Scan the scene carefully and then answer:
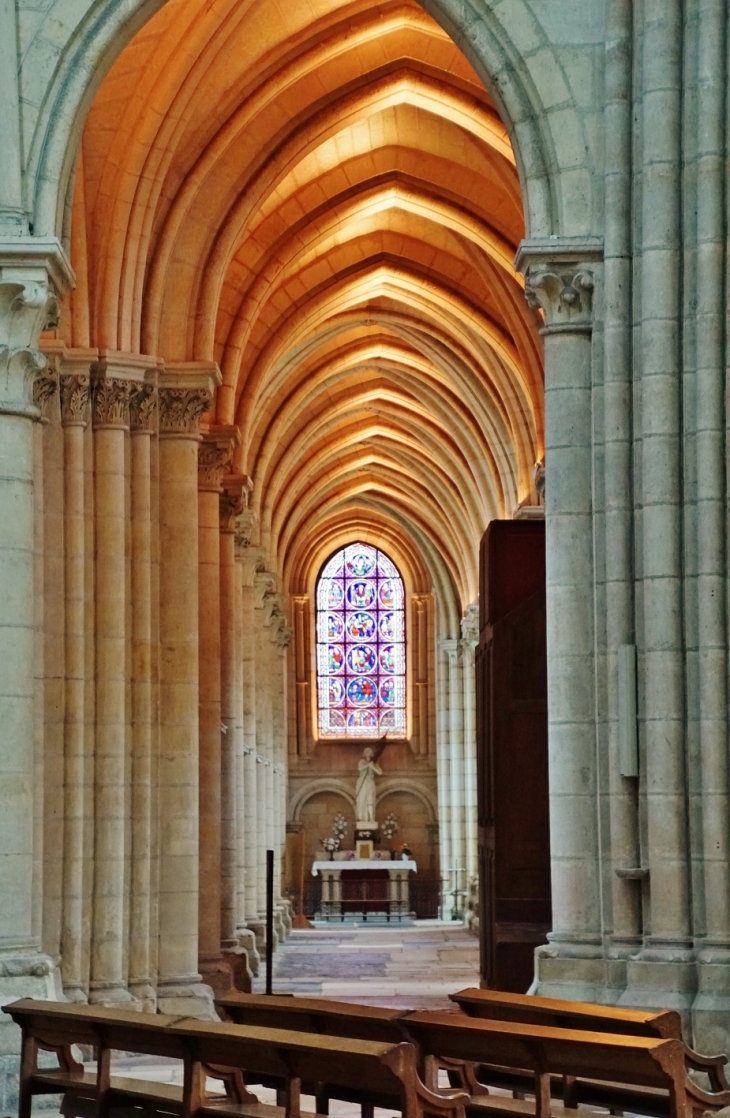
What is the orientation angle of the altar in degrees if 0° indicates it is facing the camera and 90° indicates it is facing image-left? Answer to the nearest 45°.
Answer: approximately 0°

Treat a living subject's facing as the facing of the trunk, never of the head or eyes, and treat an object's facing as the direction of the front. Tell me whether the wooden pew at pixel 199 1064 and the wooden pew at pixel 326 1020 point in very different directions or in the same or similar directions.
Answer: same or similar directions

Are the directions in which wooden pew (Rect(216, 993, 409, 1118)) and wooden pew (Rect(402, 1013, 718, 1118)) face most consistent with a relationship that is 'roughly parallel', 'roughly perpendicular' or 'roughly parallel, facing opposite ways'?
roughly parallel

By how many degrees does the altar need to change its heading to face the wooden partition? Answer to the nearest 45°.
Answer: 0° — it already faces it

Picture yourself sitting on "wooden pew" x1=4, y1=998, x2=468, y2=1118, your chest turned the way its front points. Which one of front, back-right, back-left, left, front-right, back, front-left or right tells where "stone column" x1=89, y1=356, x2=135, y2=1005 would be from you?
front-left

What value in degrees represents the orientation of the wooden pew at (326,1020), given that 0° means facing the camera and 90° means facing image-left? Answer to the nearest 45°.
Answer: approximately 225°

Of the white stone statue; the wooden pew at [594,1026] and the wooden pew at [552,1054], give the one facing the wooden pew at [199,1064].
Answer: the white stone statue

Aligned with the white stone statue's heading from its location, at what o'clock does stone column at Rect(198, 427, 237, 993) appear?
The stone column is roughly at 12 o'clock from the white stone statue.

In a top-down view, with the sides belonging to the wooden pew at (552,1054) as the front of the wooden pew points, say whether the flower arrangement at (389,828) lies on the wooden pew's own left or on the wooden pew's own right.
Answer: on the wooden pew's own left

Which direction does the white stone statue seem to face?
toward the camera

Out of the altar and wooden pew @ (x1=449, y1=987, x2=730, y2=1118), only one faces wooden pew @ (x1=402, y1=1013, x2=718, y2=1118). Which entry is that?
the altar

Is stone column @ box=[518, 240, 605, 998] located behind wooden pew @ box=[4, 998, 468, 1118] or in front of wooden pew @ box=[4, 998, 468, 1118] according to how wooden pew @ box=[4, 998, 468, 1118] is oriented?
in front

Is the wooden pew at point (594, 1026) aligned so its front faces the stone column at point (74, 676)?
no

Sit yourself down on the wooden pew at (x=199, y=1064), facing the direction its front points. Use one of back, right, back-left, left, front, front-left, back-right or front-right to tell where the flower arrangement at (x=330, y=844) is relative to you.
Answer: front-left

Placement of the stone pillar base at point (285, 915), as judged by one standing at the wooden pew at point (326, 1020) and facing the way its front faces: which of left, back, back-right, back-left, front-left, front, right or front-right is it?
front-left

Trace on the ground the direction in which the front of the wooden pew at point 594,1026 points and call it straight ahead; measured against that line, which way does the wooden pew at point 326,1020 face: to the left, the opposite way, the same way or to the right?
the same way

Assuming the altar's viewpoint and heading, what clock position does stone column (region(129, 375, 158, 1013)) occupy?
The stone column is roughly at 12 o'clock from the altar.

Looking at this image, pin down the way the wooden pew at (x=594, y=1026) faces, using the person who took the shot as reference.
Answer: facing away from the viewer and to the right of the viewer
